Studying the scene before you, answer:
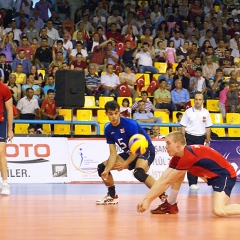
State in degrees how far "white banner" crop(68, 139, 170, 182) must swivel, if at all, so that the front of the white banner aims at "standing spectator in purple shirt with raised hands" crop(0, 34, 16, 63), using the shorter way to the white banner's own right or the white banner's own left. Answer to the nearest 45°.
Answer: approximately 135° to the white banner's own right

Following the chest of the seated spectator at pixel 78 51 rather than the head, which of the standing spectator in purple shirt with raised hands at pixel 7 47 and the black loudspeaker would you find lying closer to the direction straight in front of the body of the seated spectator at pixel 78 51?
the black loudspeaker

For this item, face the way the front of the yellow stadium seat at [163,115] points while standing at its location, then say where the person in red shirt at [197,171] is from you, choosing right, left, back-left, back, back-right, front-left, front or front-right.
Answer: front

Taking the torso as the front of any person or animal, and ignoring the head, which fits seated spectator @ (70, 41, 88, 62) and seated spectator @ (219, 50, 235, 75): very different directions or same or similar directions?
same or similar directions

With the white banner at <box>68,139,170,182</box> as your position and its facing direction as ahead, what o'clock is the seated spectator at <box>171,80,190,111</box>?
The seated spectator is roughly at 7 o'clock from the white banner.

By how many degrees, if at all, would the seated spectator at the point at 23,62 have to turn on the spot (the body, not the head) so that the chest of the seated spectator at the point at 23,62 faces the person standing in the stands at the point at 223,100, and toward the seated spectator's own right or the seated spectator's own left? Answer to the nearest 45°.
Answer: approximately 90° to the seated spectator's own left

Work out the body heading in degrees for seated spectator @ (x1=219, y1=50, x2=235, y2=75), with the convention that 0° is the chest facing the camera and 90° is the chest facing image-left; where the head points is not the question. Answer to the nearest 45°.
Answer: approximately 0°

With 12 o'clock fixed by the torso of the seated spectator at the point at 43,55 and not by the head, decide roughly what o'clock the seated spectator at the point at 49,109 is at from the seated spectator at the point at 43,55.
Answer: the seated spectator at the point at 49,109 is roughly at 12 o'clock from the seated spectator at the point at 43,55.

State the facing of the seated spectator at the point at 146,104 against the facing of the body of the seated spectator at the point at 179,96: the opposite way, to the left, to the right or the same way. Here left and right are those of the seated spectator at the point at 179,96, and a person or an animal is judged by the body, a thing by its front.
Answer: the same way

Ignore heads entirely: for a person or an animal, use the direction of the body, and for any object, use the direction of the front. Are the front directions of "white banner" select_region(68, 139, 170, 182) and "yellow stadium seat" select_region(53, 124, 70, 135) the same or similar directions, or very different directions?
same or similar directions

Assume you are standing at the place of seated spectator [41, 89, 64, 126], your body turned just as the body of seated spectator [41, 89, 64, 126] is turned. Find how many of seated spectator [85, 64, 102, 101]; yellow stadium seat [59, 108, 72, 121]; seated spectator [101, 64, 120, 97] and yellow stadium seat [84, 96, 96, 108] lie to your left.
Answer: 4

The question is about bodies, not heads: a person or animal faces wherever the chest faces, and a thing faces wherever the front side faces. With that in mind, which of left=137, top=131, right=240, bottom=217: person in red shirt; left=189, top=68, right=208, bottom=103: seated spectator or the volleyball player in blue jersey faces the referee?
the seated spectator

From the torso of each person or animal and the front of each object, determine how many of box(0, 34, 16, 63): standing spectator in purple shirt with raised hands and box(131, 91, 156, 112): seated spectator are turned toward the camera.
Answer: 2

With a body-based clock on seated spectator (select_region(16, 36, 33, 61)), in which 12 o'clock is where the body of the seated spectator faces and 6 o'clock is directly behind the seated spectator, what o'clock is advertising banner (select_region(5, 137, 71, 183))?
The advertising banner is roughly at 12 o'clock from the seated spectator.

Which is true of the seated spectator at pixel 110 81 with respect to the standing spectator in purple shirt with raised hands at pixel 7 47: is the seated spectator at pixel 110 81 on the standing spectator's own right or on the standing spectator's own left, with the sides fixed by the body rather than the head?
on the standing spectator's own left

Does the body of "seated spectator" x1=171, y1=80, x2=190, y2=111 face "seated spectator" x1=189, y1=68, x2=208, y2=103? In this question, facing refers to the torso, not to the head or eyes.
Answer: no

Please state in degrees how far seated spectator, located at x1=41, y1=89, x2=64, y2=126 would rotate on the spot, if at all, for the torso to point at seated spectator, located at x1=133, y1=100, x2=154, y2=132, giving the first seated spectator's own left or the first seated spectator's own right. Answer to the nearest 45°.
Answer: approximately 45° to the first seated spectator's own left

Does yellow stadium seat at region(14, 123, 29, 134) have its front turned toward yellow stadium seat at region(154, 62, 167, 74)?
no

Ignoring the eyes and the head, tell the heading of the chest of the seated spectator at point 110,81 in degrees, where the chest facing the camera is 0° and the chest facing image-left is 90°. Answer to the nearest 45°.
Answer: approximately 0°

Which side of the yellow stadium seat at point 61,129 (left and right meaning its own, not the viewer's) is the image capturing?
front

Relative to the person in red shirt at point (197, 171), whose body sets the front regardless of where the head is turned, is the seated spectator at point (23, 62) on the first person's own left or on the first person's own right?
on the first person's own right

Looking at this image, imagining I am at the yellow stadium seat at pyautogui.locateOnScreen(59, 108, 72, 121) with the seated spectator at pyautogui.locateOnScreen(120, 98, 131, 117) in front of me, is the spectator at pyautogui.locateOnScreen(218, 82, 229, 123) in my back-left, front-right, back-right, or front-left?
front-left

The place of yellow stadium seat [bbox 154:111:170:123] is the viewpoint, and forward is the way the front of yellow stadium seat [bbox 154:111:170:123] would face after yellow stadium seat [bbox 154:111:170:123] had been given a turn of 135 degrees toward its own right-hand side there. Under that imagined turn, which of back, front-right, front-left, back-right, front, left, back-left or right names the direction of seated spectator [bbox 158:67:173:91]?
front-right
